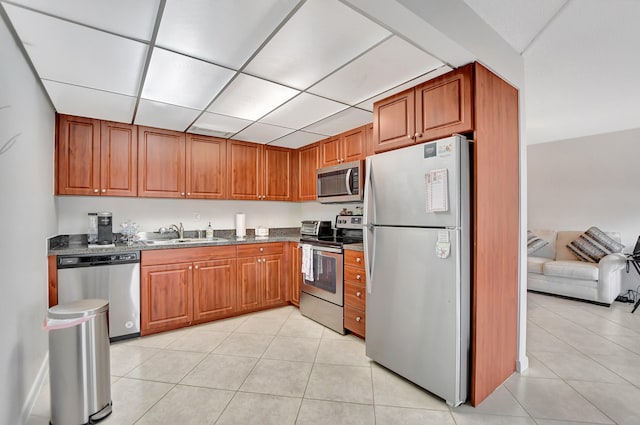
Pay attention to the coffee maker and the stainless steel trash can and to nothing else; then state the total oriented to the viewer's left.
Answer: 0

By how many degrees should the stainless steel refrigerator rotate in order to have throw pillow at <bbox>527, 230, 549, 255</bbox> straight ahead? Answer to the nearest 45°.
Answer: approximately 180°

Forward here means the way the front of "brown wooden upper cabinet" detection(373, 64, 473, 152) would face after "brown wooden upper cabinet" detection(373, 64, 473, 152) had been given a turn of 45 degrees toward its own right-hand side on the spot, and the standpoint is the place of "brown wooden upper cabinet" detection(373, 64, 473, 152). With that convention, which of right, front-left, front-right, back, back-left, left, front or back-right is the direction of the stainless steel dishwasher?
front

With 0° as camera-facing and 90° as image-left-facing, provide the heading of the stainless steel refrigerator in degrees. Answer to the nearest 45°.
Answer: approximately 45°

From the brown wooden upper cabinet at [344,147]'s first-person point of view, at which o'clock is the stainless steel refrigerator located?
The stainless steel refrigerator is roughly at 10 o'clock from the brown wooden upper cabinet.

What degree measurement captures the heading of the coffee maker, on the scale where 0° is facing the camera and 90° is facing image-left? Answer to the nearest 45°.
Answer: approximately 0°

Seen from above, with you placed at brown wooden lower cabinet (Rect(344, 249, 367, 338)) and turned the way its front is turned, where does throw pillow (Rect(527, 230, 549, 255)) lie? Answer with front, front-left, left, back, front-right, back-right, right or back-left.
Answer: back

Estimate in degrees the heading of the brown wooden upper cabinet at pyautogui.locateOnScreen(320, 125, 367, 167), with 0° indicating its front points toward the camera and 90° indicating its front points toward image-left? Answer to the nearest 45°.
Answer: approximately 45°

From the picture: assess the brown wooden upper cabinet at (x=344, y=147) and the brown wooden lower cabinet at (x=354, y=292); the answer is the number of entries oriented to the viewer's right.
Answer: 0

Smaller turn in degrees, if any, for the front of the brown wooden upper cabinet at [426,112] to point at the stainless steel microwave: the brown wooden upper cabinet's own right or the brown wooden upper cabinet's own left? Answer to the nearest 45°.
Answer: approximately 90° to the brown wooden upper cabinet's own right
